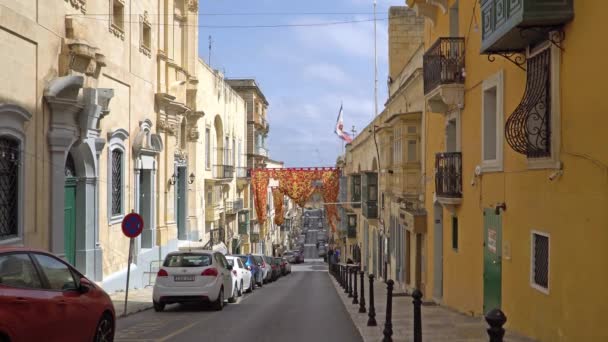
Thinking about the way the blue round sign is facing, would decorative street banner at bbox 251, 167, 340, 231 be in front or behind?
behind

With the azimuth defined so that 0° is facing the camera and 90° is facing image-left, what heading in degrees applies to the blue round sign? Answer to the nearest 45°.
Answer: approximately 0°

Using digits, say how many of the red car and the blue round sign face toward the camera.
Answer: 1

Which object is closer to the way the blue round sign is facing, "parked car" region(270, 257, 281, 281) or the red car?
the red car

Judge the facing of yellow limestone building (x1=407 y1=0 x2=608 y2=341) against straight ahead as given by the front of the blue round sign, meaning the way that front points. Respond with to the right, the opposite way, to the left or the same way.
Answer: to the right

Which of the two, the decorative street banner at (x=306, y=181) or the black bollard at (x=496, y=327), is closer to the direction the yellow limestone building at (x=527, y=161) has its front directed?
the black bollard

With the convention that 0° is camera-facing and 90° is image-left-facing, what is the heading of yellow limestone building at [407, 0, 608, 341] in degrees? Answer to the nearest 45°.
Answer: approximately 45°

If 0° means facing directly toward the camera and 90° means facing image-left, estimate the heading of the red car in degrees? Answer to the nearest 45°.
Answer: approximately 225°

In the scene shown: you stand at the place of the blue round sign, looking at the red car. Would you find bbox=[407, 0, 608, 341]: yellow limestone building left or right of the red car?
left

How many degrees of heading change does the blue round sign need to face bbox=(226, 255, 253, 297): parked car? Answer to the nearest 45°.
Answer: approximately 135° to its left

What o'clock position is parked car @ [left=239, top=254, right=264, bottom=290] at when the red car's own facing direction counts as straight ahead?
The parked car is roughly at 11 o'clock from the red car.
